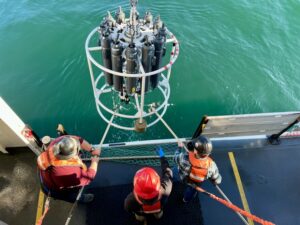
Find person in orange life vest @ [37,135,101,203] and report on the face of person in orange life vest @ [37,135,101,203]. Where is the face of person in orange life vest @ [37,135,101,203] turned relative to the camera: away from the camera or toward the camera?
away from the camera

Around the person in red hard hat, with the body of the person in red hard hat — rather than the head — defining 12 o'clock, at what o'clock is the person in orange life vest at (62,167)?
The person in orange life vest is roughly at 10 o'clock from the person in red hard hat.

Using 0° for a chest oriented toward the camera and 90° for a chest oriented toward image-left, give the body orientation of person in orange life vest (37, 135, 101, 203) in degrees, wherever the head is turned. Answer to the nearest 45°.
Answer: approximately 225°

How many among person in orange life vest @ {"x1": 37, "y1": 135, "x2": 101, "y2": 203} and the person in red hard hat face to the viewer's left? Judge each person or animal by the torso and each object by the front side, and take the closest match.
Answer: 0

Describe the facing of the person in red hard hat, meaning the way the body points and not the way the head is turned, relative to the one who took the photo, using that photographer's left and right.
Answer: facing away from the viewer

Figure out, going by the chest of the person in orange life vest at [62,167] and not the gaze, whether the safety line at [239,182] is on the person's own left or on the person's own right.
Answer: on the person's own right

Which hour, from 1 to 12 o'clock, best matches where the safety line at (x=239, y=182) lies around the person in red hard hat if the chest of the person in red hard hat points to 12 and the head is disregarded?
The safety line is roughly at 2 o'clock from the person in red hard hat.

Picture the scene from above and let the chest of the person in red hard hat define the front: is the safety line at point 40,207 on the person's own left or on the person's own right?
on the person's own left

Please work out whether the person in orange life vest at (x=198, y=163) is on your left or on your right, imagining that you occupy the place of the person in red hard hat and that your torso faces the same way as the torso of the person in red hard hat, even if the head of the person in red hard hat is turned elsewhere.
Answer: on your right

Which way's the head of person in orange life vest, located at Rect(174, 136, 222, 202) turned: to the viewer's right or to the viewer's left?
to the viewer's left

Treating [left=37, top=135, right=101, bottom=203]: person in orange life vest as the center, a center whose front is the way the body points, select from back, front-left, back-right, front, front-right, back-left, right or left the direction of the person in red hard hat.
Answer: right

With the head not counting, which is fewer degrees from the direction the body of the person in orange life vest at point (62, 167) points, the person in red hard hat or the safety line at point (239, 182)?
the safety line
